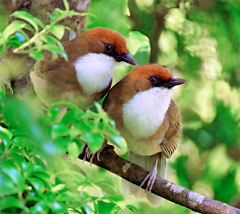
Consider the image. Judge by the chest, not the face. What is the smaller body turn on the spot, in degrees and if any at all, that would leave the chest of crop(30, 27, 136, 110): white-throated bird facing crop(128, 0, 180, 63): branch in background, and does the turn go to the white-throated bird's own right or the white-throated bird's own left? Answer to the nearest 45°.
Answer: approximately 90° to the white-throated bird's own left

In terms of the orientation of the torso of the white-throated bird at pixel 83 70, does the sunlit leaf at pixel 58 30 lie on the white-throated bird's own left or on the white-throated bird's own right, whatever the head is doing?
on the white-throated bird's own right

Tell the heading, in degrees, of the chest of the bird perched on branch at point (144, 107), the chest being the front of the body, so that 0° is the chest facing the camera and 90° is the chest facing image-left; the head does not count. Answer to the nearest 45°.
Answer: approximately 0°

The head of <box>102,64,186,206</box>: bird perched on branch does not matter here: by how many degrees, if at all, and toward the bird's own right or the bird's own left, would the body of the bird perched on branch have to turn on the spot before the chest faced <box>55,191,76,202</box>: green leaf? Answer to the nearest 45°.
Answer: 0° — it already faces it

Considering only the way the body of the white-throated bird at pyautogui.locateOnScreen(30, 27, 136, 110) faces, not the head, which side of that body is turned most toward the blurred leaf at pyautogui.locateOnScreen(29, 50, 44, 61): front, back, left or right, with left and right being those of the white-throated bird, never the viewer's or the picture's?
right
